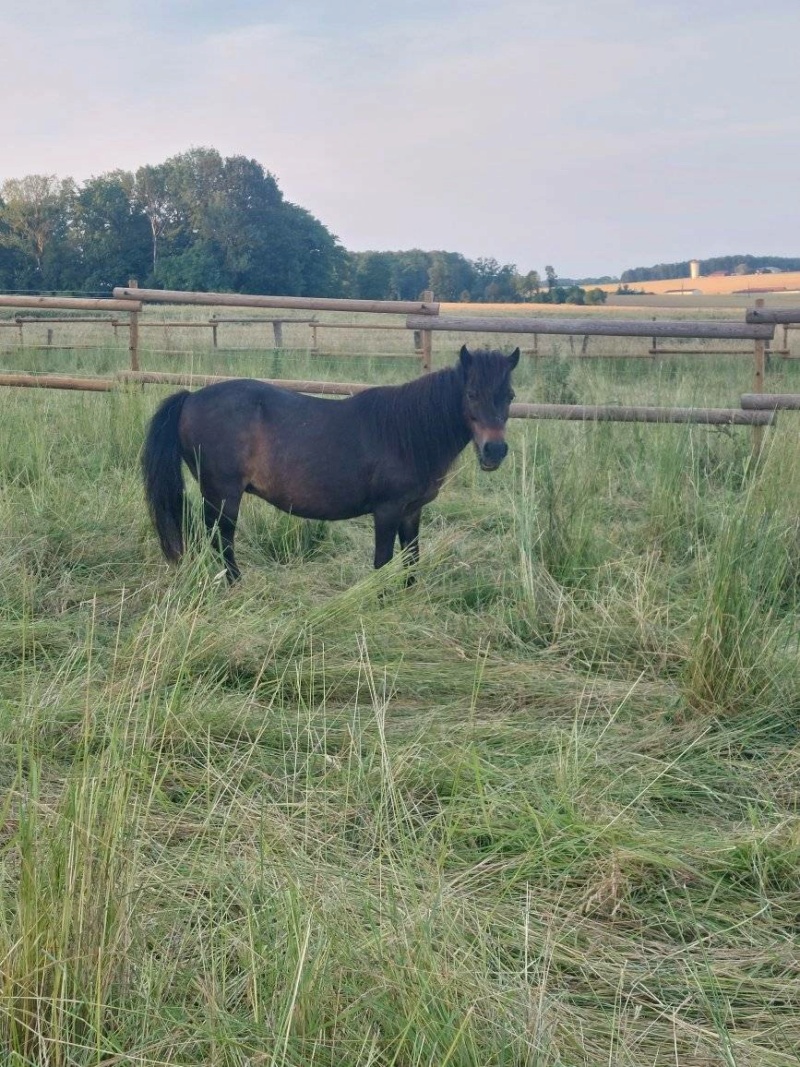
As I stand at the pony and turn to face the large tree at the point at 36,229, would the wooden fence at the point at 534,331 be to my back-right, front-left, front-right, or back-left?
front-right

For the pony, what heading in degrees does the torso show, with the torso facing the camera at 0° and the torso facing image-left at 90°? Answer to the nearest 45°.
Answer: approximately 270°

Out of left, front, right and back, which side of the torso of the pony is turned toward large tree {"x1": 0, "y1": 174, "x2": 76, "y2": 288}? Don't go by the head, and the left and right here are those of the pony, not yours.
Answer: left
